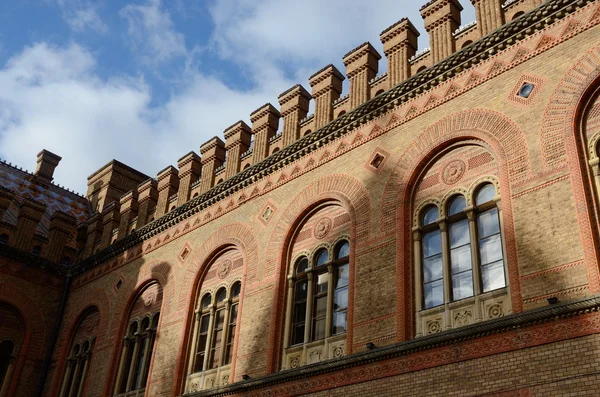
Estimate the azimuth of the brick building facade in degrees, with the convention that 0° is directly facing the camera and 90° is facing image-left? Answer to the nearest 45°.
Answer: approximately 45°
